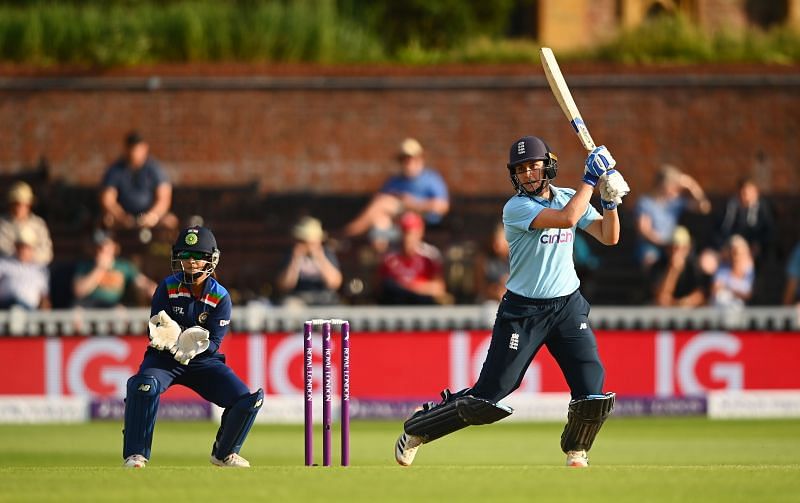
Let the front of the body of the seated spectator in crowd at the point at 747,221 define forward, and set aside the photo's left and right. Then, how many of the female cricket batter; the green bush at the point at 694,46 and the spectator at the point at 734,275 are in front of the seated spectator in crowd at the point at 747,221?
2

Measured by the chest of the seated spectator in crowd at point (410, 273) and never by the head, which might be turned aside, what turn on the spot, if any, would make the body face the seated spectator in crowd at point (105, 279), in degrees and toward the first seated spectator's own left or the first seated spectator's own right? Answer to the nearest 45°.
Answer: approximately 90° to the first seated spectator's own right

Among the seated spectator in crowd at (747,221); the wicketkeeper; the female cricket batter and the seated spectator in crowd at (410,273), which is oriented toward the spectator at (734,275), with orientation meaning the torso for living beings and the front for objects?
the seated spectator in crowd at (747,221)

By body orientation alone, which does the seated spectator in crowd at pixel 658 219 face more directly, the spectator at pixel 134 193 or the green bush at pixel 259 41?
the spectator

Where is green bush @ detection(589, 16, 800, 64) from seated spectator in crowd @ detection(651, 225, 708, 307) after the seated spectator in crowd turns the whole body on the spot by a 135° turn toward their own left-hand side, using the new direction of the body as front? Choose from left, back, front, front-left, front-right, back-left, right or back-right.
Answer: front-left

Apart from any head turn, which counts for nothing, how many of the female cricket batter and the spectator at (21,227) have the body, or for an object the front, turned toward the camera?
2
